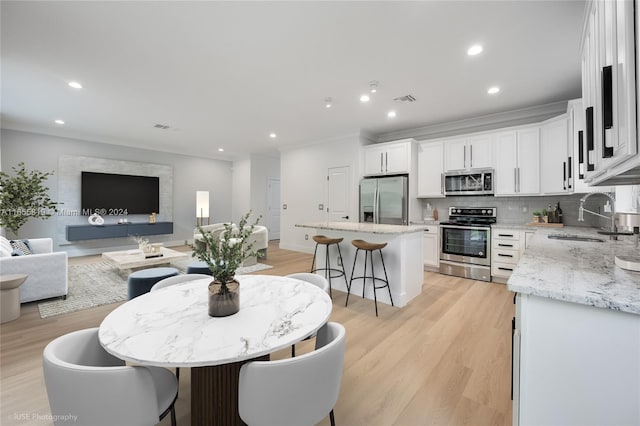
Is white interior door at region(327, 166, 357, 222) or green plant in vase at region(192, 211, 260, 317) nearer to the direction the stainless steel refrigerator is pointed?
the green plant in vase

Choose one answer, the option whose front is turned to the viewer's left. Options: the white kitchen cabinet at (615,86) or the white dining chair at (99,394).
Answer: the white kitchen cabinet

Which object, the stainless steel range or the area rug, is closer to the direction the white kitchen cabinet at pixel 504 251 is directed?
the area rug

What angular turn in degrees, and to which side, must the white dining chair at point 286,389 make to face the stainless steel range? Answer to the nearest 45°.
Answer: approximately 90° to its right

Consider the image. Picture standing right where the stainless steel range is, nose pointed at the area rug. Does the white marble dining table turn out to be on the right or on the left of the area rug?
left

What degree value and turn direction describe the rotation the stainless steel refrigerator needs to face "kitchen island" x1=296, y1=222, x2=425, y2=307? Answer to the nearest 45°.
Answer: approximately 45° to its left

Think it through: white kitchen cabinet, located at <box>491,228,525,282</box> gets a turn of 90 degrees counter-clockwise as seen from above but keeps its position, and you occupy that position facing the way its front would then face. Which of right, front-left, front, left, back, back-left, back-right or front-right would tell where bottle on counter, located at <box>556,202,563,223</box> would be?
front-left

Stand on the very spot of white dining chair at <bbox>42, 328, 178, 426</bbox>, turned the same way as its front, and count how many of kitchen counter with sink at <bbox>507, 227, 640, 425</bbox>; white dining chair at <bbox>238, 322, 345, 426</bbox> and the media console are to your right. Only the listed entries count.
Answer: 2

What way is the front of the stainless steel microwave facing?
toward the camera

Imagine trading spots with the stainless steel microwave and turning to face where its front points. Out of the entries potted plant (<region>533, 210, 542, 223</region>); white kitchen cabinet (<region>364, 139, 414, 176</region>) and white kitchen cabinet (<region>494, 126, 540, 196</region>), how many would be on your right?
1

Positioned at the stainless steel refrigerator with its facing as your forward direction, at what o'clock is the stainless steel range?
The stainless steel range is roughly at 8 o'clock from the stainless steel refrigerator.

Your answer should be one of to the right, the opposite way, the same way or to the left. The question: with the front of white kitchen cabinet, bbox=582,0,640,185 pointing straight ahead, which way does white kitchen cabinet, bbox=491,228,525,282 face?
to the left

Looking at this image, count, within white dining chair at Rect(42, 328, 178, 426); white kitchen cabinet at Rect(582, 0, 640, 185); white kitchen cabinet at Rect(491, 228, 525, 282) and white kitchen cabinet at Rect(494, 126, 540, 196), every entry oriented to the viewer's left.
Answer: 1

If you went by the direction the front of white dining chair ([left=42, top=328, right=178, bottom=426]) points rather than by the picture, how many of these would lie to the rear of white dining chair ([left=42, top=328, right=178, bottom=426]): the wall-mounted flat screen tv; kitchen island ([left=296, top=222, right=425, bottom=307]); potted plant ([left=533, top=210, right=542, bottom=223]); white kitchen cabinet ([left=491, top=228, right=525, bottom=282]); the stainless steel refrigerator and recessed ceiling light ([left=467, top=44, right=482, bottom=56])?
0

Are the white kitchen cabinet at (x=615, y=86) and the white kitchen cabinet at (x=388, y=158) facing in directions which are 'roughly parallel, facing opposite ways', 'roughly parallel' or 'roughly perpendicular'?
roughly perpendicular

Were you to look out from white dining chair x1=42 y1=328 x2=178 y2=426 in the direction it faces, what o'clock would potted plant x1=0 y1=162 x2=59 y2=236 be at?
The potted plant is roughly at 10 o'clock from the white dining chair.
